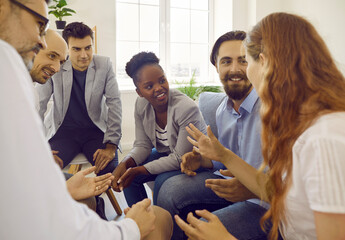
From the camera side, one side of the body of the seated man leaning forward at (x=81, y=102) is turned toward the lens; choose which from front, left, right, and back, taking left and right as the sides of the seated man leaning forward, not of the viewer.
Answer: front

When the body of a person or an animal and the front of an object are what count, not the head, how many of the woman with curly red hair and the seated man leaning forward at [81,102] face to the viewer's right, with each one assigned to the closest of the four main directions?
0

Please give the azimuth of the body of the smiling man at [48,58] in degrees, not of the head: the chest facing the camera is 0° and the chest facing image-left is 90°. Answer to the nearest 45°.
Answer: approximately 315°

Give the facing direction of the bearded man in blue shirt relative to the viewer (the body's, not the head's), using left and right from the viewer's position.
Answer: facing the viewer and to the left of the viewer

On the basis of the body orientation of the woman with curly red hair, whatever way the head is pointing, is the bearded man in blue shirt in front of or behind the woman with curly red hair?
in front

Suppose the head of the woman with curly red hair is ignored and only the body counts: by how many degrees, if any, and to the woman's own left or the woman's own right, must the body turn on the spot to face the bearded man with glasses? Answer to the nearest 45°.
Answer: approximately 90° to the woman's own left

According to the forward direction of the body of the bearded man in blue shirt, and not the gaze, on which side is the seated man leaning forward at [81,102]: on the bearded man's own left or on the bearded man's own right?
on the bearded man's own right

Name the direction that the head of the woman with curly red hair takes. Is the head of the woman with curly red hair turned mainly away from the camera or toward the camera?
away from the camera

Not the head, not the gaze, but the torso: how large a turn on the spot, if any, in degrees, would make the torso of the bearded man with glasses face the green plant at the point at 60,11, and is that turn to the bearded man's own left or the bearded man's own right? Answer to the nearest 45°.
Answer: approximately 90° to the bearded man's own left

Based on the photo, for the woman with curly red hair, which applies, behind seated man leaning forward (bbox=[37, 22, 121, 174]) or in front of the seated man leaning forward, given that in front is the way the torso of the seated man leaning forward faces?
in front

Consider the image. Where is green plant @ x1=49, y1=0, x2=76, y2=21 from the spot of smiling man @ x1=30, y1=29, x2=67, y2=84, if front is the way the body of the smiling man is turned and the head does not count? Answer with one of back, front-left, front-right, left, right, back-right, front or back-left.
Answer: back-left

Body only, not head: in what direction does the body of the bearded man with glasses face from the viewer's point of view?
to the viewer's right
